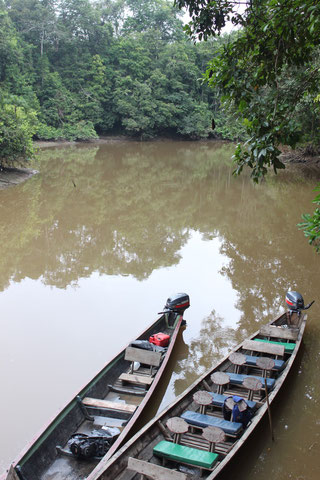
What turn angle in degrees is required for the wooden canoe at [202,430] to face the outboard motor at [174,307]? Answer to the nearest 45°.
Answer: approximately 135° to its right

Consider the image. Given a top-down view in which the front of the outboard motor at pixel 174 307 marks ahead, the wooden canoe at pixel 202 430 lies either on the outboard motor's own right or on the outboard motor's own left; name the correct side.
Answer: on the outboard motor's own left

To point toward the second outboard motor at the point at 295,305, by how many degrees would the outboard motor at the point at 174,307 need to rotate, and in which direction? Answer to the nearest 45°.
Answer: approximately 135° to its left

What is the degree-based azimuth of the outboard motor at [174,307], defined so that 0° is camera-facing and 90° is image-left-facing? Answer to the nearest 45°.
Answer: approximately 45°

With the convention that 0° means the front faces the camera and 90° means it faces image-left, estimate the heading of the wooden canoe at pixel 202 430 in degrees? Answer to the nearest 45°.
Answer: approximately 45°

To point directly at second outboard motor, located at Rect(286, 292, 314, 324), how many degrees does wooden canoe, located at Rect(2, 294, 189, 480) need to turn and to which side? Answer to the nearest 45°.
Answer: approximately 180°
